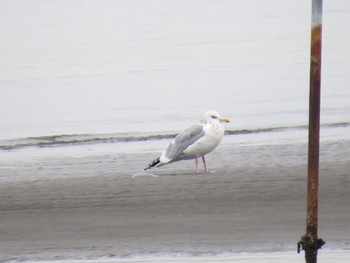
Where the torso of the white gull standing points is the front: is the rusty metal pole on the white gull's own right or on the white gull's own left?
on the white gull's own right

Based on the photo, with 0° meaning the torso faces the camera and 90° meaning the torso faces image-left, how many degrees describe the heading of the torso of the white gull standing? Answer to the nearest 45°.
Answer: approximately 270°
